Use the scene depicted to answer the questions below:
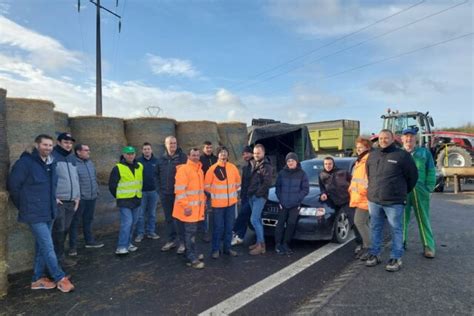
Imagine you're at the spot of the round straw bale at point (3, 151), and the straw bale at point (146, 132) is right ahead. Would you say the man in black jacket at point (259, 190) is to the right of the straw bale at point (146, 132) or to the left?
right

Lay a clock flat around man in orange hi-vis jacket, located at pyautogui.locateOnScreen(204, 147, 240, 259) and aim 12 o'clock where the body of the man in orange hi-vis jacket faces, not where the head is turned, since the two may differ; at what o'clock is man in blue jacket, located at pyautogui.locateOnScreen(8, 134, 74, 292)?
The man in blue jacket is roughly at 2 o'clock from the man in orange hi-vis jacket.

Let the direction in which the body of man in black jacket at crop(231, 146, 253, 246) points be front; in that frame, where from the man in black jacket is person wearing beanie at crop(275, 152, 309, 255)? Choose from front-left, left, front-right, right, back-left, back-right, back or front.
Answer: left

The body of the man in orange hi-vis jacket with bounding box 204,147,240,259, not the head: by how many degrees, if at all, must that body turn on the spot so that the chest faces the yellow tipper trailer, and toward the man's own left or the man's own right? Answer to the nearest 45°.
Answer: approximately 135° to the man's own left

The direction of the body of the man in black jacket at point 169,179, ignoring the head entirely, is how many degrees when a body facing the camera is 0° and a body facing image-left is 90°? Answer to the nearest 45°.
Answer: approximately 0°

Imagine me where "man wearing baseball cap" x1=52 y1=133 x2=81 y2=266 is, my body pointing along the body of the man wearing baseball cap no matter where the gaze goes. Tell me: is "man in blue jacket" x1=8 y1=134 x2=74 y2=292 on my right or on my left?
on my right

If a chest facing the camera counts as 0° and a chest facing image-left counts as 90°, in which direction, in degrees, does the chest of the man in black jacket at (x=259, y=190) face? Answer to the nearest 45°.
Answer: approximately 45°

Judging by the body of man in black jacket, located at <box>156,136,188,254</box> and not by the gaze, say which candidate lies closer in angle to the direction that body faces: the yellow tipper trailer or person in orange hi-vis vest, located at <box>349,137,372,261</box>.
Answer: the person in orange hi-vis vest

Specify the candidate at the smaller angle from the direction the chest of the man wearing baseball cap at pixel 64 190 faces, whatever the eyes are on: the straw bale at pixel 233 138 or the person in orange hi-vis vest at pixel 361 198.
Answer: the person in orange hi-vis vest

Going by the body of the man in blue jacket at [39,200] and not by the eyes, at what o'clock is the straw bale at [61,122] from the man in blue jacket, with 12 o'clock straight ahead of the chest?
The straw bale is roughly at 8 o'clock from the man in blue jacket.

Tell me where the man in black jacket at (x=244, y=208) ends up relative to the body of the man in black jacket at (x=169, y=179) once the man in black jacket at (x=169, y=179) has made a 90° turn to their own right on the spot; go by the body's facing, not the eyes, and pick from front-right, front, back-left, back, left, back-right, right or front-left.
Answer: back

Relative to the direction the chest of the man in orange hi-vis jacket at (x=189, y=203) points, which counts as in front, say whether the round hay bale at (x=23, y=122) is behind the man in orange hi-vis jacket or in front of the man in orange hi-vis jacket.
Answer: behind

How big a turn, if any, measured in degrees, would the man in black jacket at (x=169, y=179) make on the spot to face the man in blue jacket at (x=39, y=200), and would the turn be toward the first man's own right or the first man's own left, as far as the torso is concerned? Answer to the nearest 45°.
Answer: approximately 45° to the first man's own right
